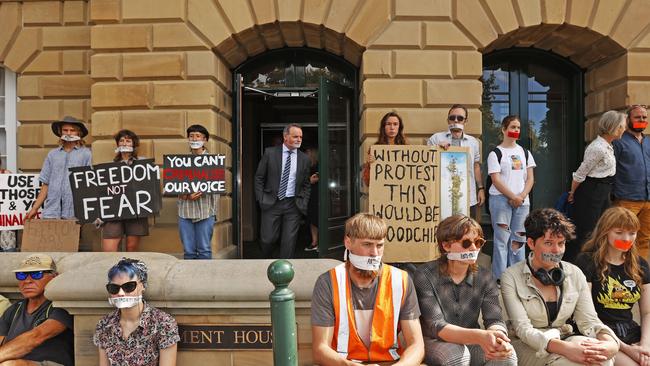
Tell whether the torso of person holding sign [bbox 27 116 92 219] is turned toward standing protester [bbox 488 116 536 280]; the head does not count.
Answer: no

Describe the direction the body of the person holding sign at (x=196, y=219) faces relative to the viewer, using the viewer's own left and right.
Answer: facing the viewer

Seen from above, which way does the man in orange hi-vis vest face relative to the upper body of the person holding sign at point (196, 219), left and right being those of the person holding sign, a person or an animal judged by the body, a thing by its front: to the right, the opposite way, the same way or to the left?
the same way

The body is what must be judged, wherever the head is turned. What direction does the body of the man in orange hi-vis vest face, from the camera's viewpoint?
toward the camera

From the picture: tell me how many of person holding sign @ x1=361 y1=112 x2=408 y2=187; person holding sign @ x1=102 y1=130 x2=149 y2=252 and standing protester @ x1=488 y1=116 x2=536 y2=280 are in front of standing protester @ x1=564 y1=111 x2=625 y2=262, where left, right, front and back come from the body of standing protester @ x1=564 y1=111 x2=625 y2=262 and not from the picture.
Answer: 0

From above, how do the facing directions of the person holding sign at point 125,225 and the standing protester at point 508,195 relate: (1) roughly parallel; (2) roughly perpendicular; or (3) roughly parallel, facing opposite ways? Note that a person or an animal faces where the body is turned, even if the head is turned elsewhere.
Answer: roughly parallel

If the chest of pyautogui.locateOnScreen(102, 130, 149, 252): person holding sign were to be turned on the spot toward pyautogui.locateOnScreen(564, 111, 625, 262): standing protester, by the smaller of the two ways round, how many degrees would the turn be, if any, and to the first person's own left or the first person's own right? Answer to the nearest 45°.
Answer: approximately 45° to the first person's own left

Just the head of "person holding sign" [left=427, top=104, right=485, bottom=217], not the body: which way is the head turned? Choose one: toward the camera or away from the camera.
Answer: toward the camera

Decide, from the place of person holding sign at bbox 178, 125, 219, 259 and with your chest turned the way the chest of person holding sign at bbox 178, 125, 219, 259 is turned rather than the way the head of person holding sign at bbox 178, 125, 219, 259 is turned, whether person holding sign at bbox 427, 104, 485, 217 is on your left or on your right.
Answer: on your left

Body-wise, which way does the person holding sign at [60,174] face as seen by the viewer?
toward the camera

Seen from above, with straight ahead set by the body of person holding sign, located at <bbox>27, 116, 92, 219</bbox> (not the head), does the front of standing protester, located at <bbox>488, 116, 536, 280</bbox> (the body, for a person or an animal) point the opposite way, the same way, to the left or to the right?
the same way

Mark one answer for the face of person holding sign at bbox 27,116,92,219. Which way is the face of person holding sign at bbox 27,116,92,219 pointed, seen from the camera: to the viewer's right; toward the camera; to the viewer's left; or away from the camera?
toward the camera

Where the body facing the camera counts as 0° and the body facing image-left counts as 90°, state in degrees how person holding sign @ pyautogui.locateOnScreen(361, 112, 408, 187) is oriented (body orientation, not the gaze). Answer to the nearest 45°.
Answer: approximately 0°

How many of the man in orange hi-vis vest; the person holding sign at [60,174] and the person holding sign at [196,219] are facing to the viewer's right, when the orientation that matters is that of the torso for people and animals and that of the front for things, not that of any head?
0
